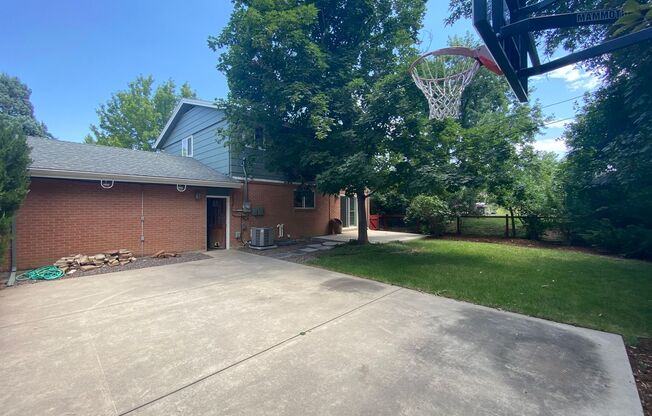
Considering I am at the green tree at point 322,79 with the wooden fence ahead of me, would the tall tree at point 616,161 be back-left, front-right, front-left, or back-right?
front-right

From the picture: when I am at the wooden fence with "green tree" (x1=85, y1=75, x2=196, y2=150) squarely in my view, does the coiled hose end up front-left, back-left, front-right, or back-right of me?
front-left
